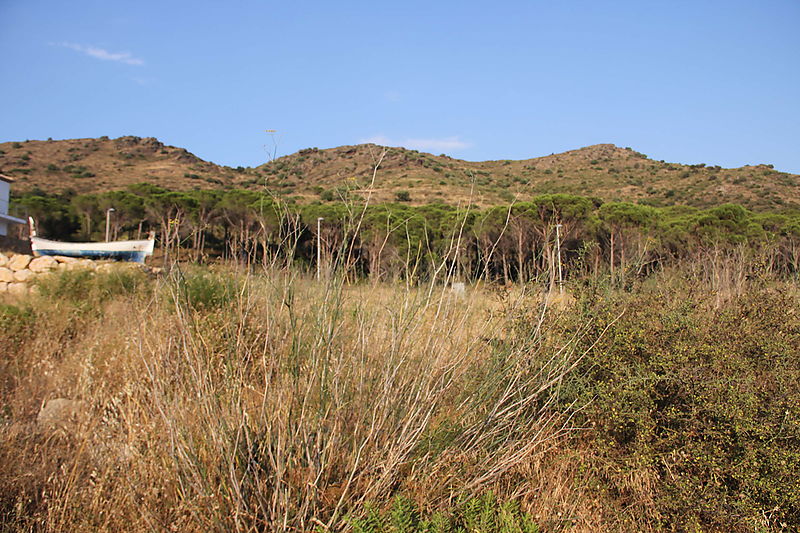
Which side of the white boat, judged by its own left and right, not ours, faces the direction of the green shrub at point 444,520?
left

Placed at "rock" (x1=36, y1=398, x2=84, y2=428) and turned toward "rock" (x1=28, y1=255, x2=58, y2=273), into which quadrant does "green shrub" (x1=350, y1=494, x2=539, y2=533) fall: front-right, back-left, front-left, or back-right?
back-right

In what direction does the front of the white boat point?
to the viewer's left

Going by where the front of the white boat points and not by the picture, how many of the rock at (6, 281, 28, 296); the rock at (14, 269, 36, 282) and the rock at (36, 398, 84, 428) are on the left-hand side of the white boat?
3
